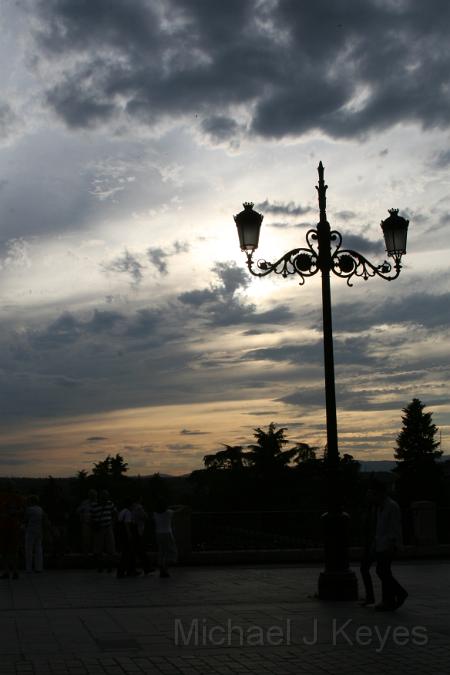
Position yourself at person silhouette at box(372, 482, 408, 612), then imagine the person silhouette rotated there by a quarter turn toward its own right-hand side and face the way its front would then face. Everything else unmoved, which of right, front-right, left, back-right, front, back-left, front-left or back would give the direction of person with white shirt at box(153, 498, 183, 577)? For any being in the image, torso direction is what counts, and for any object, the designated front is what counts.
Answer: front-left

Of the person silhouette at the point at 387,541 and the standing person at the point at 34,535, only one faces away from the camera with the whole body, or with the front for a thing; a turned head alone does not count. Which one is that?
the standing person

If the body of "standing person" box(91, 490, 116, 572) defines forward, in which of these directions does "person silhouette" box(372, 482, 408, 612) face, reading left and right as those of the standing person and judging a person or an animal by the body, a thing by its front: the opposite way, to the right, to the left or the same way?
to the left

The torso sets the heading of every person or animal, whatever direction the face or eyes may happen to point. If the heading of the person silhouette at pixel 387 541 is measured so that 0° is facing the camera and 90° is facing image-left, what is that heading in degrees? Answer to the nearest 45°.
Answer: approximately 90°

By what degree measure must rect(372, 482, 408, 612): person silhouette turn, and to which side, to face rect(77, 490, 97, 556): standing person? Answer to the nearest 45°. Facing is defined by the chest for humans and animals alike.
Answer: approximately 45° to its right

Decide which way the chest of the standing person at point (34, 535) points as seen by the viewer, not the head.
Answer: away from the camera

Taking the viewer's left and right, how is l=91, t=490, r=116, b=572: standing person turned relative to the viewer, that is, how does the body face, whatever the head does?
facing away from the viewer

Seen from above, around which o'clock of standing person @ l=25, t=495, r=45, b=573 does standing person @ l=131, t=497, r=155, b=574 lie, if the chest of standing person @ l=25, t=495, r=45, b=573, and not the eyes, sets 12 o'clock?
standing person @ l=131, t=497, r=155, b=574 is roughly at 4 o'clock from standing person @ l=25, t=495, r=45, b=573.

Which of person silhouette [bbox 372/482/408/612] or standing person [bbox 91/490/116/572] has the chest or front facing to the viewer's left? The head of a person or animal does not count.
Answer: the person silhouette
